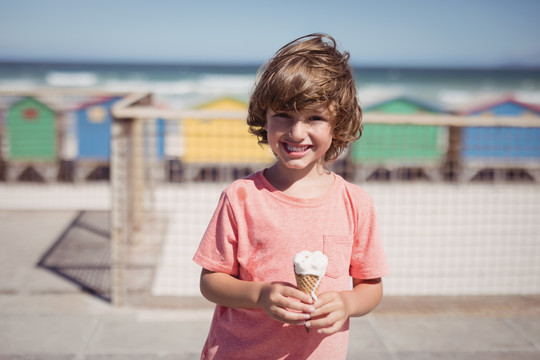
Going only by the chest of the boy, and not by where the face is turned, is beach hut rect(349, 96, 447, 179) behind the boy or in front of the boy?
behind

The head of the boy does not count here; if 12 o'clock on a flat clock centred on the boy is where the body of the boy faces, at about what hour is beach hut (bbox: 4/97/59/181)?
The beach hut is roughly at 5 o'clock from the boy.

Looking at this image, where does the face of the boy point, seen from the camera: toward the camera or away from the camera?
toward the camera

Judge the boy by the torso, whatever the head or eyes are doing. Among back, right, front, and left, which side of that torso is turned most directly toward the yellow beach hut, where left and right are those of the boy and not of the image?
back

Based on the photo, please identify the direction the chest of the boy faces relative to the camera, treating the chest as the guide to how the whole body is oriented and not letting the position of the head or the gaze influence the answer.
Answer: toward the camera
